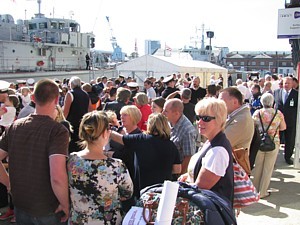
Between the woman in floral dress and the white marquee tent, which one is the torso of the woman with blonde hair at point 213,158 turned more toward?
the woman in floral dress

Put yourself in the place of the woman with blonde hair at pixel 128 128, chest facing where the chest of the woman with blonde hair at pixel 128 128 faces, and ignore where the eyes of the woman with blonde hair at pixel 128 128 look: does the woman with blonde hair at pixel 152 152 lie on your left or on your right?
on your left

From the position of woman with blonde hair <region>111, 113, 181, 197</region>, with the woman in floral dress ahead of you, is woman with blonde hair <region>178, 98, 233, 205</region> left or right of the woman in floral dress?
left

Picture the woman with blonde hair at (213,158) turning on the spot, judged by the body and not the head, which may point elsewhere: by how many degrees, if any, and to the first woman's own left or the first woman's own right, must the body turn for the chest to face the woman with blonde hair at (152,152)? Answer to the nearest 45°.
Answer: approximately 45° to the first woman's own right

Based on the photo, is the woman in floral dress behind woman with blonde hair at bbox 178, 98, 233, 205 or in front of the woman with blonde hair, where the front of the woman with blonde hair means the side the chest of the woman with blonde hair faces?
in front

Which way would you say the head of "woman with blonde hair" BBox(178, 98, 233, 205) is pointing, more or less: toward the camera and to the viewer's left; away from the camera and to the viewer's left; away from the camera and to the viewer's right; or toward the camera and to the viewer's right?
toward the camera and to the viewer's left

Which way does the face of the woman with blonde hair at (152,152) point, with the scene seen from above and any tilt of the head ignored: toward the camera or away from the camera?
away from the camera

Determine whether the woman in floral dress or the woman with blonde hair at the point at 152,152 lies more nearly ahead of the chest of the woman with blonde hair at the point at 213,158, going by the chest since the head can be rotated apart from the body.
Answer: the woman in floral dress

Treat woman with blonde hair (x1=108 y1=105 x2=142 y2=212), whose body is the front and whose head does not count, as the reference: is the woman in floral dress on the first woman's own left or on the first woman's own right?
on the first woman's own left
